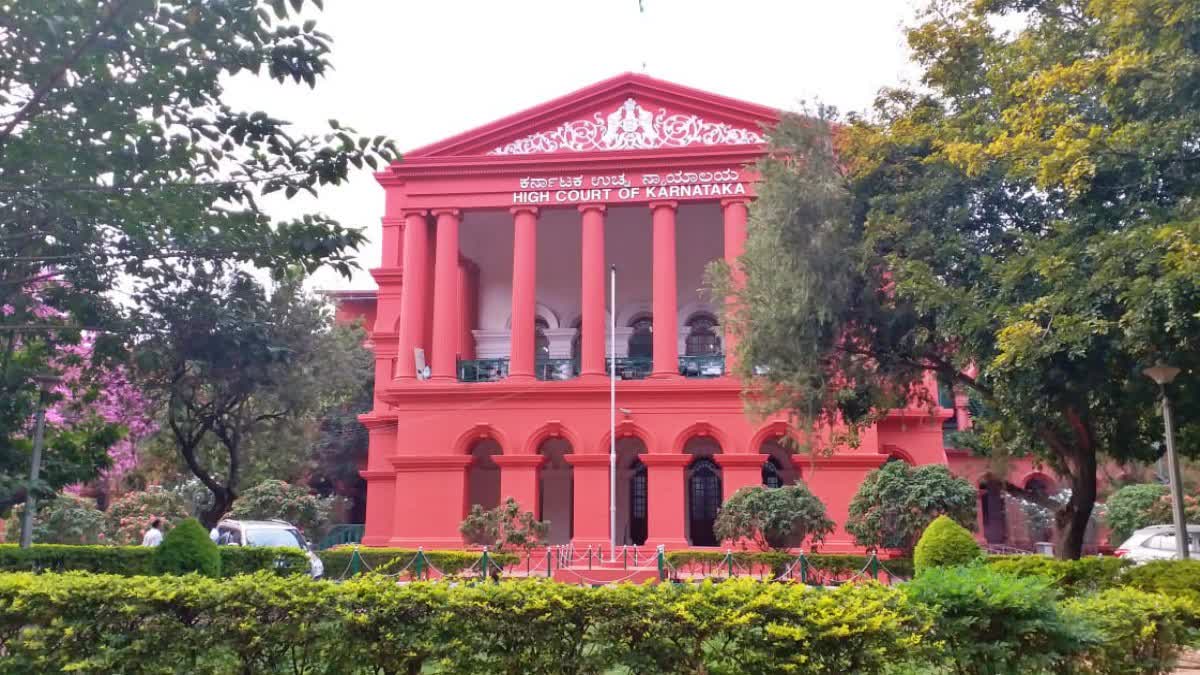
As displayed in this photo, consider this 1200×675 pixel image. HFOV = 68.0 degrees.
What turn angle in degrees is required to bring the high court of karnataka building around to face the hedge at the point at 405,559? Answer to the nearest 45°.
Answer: approximately 45° to its right

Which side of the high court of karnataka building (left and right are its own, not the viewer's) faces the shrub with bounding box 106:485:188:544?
right

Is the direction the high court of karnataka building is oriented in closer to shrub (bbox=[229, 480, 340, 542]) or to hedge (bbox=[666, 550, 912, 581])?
the hedge

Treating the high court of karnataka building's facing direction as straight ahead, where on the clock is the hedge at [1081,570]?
The hedge is roughly at 11 o'clock from the high court of karnataka building.

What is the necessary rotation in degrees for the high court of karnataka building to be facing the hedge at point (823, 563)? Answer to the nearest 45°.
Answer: approximately 45° to its left

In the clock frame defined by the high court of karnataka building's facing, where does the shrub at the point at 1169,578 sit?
The shrub is roughly at 11 o'clock from the high court of karnataka building.

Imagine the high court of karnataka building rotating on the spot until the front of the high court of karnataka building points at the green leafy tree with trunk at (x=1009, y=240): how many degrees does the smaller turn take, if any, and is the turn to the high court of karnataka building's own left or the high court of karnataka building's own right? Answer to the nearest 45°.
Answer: approximately 45° to the high court of karnataka building's own left

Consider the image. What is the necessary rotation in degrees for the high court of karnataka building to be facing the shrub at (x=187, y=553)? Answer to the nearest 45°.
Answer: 0° — it already faces it

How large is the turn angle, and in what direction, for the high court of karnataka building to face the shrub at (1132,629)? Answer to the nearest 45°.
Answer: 0° — it already faces it

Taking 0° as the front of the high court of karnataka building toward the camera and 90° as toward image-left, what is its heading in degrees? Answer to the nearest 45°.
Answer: approximately 0°
